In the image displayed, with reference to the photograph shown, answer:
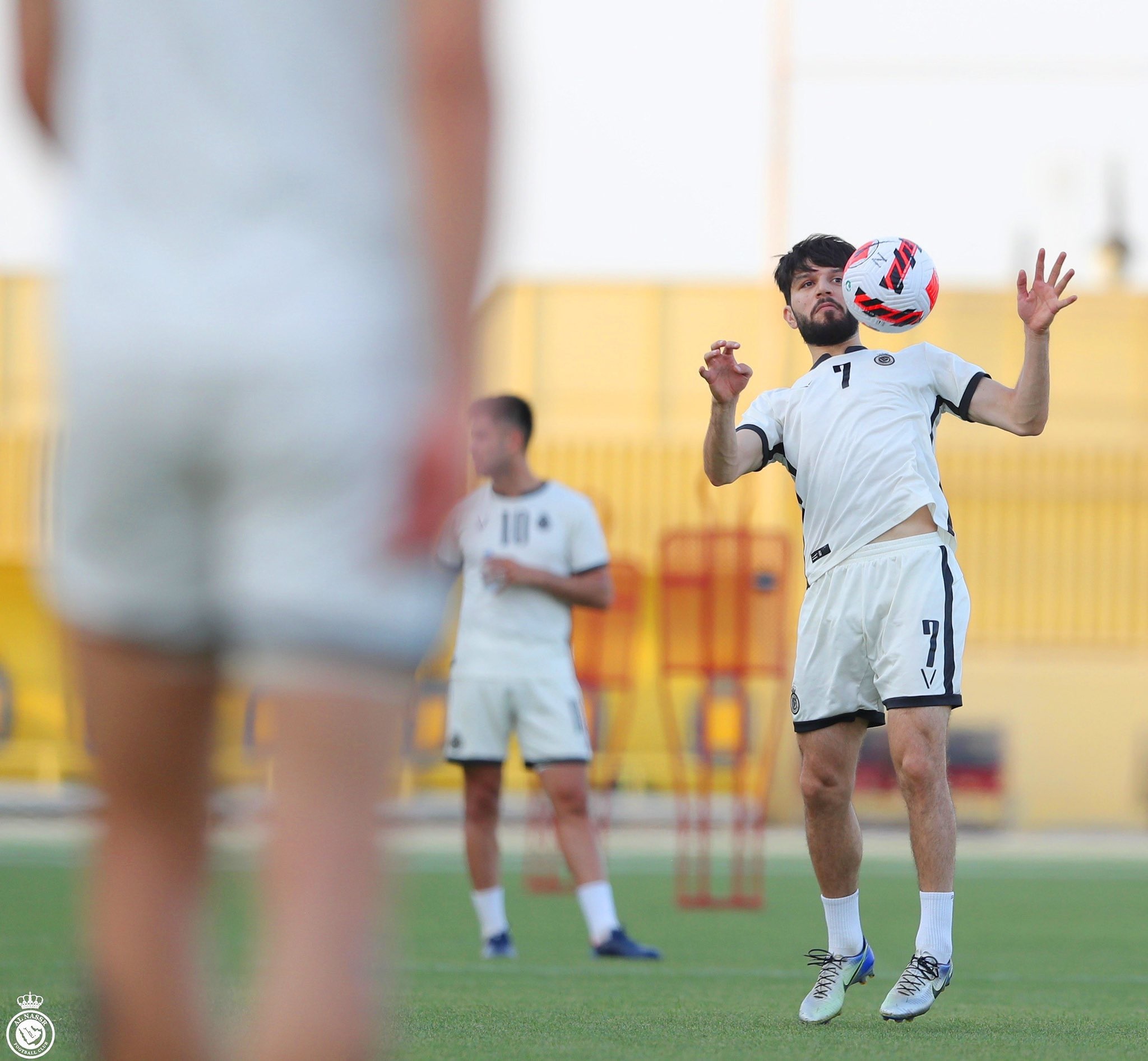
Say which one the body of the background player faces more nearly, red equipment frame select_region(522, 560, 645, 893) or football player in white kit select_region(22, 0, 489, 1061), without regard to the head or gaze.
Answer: the football player in white kit

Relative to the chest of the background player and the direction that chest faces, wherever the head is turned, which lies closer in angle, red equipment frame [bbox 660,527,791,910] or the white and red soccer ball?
the white and red soccer ball

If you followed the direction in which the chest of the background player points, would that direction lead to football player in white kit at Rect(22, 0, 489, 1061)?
yes

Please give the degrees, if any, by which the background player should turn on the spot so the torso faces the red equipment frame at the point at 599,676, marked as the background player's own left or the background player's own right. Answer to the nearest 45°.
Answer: approximately 180°

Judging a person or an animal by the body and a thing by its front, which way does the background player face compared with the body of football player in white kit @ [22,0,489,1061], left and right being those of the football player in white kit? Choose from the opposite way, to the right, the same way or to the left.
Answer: the opposite way

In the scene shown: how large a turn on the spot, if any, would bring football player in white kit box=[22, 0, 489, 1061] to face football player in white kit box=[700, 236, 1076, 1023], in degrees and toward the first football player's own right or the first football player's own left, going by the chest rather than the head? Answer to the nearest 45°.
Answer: approximately 45° to the first football player's own right

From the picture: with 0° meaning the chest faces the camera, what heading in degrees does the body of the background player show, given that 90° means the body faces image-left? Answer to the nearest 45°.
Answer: approximately 0°

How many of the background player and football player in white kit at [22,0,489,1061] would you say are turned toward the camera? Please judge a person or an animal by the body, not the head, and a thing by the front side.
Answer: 1

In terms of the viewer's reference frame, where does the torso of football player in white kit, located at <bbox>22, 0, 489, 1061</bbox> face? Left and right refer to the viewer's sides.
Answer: facing away from the viewer
